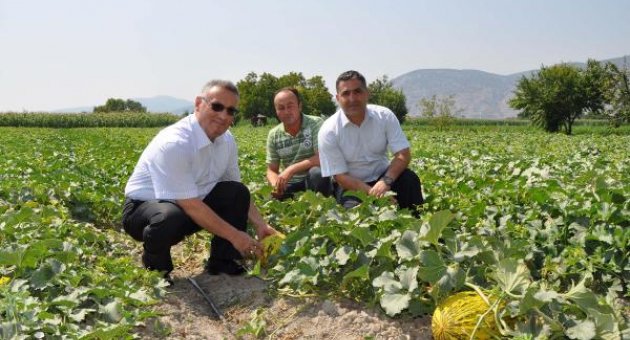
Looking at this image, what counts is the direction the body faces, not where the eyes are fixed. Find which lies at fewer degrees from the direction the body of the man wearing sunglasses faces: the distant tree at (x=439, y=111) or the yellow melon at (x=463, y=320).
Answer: the yellow melon

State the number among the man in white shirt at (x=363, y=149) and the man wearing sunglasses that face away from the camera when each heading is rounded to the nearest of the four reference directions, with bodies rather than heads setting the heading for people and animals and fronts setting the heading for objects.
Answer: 0

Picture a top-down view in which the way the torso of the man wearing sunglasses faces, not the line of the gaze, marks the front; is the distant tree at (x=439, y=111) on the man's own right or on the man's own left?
on the man's own left

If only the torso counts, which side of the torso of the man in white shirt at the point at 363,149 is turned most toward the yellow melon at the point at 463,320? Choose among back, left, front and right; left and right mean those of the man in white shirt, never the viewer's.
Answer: front

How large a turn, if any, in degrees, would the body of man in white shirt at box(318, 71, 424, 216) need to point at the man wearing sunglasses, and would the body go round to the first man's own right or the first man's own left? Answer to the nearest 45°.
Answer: approximately 45° to the first man's own right

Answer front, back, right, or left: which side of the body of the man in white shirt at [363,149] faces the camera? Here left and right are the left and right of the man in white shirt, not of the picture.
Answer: front

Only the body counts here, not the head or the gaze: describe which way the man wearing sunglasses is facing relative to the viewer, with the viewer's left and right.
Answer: facing the viewer and to the right of the viewer

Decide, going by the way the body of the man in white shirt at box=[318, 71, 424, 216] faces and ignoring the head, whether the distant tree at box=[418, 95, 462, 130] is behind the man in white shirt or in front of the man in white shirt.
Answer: behind

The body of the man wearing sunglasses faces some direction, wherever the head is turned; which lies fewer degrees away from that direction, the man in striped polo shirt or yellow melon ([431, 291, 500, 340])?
the yellow melon

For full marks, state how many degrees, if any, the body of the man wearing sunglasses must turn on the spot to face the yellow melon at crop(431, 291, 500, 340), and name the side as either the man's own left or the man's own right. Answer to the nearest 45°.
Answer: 0° — they already face it

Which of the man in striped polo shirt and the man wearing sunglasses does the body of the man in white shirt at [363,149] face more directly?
the man wearing sunglasses

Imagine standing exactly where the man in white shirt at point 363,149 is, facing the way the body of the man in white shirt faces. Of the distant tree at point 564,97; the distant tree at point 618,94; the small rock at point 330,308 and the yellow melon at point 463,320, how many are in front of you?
2

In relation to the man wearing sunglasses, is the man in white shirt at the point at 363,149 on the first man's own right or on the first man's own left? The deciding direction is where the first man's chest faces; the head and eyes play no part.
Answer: on the first man's own left

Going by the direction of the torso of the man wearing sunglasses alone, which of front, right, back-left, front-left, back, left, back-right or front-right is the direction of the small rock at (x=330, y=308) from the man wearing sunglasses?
front

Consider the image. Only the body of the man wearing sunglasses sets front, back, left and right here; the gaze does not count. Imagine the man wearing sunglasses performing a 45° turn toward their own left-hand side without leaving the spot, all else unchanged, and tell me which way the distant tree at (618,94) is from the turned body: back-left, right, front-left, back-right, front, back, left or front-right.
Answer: front-left

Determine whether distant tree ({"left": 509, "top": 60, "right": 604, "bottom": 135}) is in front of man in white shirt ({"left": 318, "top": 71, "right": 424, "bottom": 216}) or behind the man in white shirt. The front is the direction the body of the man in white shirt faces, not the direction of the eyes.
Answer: behind

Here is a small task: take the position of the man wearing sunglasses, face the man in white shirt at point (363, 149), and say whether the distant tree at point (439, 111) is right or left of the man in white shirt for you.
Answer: left
